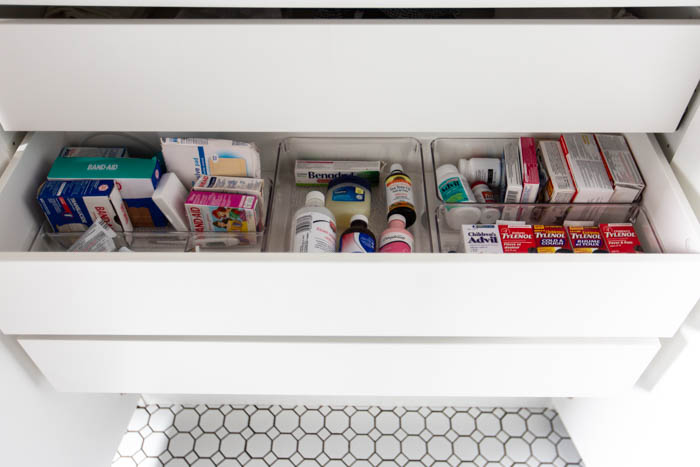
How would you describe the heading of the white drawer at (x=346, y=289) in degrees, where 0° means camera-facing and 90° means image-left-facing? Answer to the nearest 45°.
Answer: approximately 0°

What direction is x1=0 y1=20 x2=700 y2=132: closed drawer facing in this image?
toward the camera

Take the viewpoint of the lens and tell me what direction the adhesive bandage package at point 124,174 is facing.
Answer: facing the viewer

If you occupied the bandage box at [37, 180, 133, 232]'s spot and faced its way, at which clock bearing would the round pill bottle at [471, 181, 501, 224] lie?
The round pill bottle is roughly at 10 o'clock from the bandage box.

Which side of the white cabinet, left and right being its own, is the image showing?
front

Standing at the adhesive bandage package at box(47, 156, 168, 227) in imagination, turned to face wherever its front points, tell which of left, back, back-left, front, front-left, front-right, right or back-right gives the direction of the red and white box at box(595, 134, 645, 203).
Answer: front-left

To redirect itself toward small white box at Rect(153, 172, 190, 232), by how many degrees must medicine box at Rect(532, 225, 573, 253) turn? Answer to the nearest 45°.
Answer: approximately 45° to its right

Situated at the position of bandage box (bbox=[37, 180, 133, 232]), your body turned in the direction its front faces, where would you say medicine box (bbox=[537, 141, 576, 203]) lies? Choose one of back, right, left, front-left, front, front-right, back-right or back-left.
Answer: front-left
